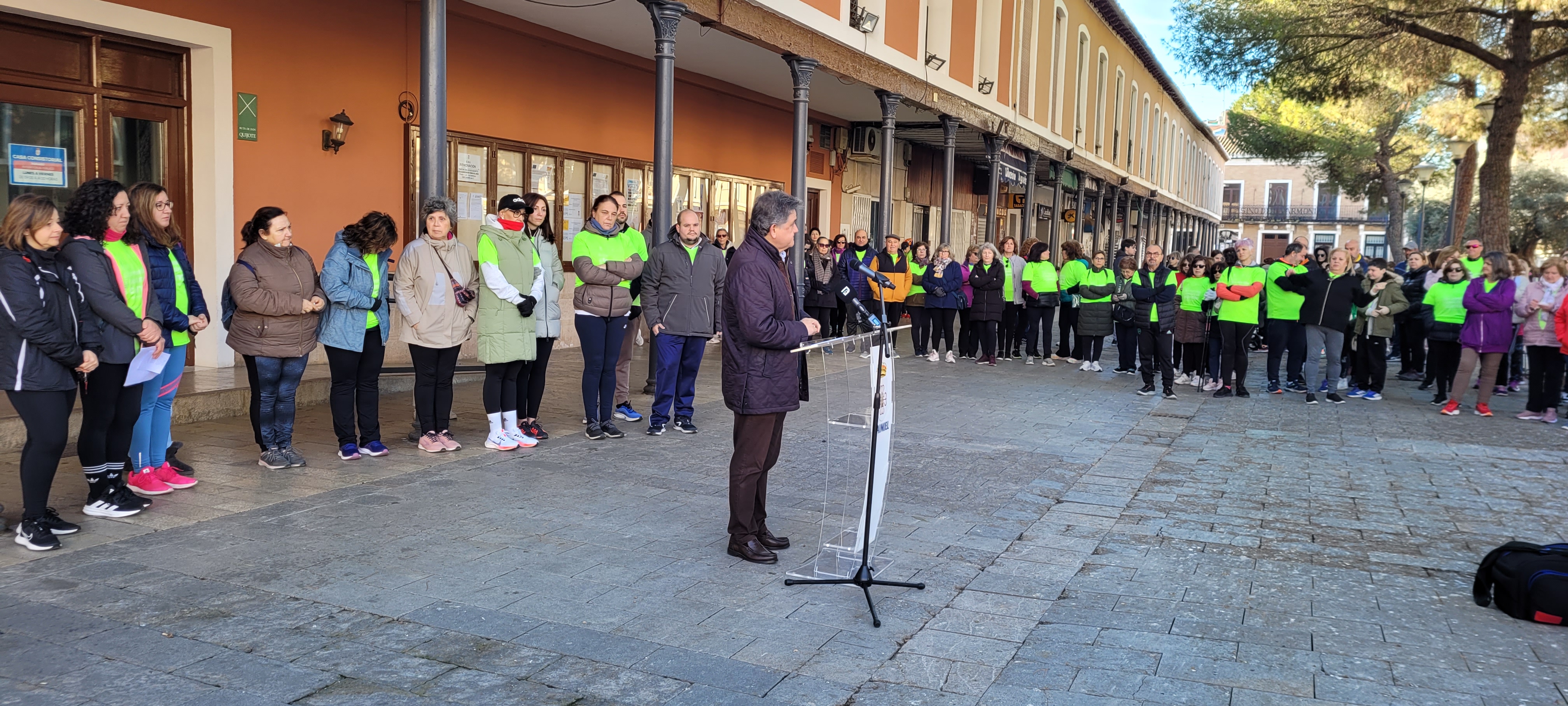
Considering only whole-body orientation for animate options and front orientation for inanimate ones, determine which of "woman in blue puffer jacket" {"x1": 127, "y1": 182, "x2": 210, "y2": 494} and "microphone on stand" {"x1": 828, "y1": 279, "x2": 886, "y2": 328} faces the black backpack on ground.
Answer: the woman in blue puffer jacket

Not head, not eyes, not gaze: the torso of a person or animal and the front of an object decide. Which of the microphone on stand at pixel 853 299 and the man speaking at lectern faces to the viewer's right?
the man speaking at lectern

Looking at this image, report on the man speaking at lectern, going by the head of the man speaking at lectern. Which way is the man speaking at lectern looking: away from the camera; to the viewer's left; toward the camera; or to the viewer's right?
to the viewer's right

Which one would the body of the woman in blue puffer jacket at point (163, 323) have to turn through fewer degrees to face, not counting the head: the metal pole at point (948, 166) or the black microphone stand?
the black microphone stand

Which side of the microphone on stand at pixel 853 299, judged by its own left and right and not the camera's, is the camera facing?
left

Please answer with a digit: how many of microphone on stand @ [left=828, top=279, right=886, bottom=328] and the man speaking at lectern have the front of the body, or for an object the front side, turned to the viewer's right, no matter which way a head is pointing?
1

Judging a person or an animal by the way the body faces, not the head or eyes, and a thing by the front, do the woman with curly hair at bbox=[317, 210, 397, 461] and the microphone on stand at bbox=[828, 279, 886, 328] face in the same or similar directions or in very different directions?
very different directions

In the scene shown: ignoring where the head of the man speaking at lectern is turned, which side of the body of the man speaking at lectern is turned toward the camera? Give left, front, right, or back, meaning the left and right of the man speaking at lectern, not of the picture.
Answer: right

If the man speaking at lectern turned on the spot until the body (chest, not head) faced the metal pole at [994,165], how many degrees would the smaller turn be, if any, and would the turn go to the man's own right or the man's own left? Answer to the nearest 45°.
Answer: approximately 90° to the man's own left
